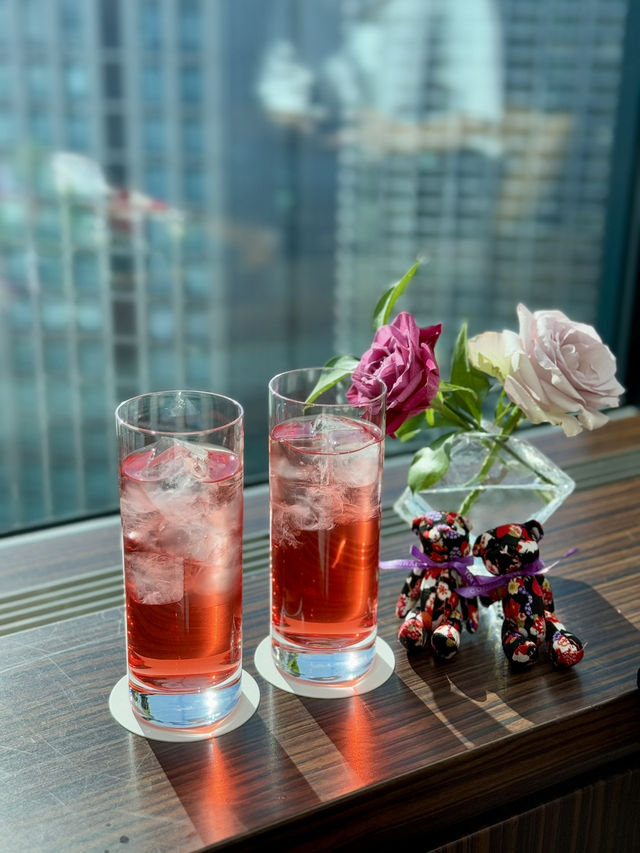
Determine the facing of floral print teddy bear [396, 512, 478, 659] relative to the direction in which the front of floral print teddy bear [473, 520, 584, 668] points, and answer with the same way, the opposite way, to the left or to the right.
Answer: the same way

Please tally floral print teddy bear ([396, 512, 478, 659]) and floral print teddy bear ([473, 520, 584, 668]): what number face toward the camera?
2

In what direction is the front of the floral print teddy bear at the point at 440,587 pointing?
toward the camera
